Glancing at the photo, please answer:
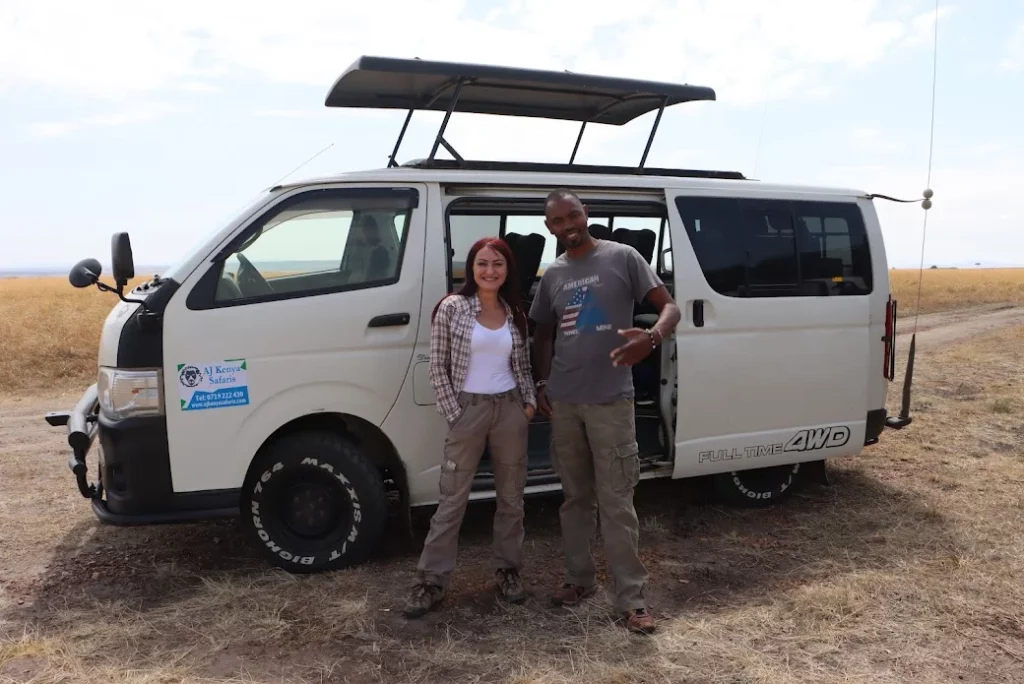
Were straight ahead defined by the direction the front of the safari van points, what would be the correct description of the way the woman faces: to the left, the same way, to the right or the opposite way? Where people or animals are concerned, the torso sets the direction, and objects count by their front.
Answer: to the left

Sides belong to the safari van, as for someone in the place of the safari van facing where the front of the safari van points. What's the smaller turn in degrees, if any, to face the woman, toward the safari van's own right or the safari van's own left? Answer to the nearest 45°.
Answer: approximately 135° to the safari van's own left

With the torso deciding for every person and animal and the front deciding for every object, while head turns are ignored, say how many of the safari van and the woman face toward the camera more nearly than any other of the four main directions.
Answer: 1

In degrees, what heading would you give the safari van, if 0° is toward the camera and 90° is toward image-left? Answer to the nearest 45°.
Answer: approximately 90°

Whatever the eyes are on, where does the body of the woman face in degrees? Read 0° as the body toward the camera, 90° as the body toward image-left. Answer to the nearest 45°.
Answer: approximately 0°

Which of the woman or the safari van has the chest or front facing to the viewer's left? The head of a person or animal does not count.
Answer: the safari van

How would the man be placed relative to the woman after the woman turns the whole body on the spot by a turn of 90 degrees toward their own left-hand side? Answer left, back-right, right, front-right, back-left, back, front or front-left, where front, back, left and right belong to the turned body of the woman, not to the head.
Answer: front
